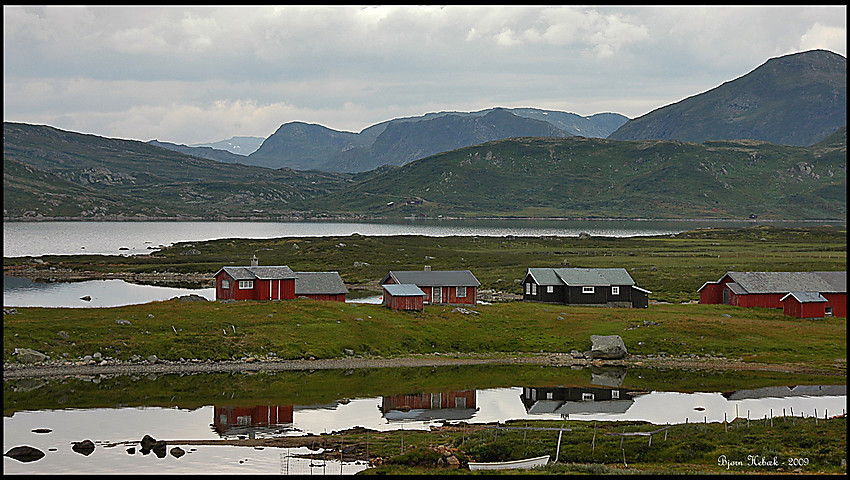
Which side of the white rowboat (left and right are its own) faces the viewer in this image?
right

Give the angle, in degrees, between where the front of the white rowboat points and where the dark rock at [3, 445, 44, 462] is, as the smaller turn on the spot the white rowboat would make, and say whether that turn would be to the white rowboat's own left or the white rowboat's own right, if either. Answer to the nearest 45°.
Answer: approximately 180°
